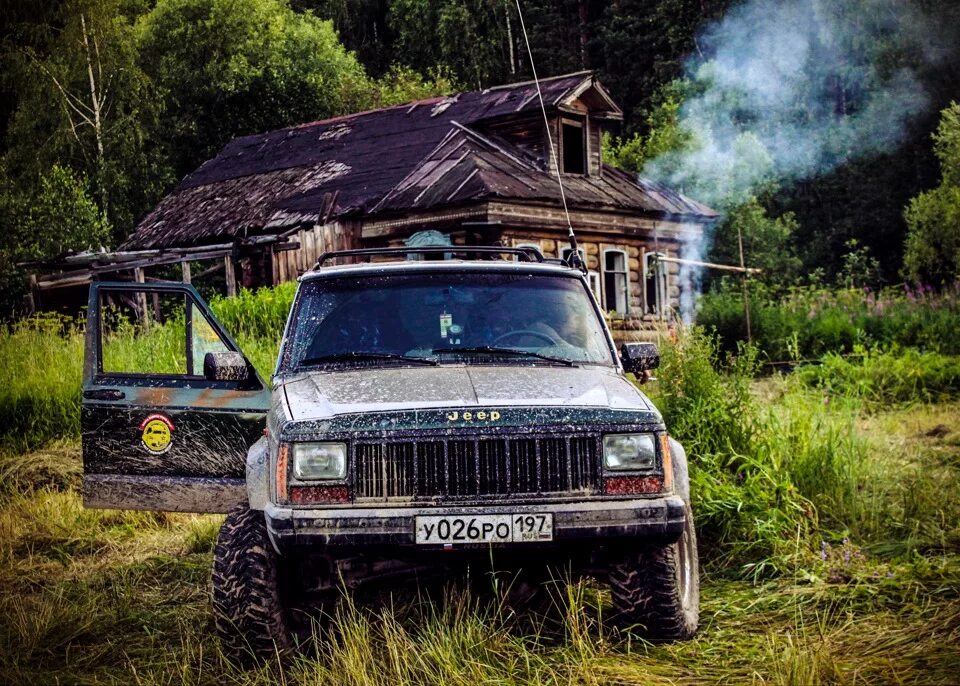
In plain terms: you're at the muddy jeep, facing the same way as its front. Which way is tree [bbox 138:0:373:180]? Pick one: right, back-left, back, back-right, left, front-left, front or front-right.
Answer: back

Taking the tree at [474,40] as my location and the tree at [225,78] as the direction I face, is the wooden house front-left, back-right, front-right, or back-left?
front-left

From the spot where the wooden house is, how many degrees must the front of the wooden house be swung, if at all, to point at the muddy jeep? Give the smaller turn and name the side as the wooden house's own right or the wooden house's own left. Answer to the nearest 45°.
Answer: approximately 45° to the wooden house's own right

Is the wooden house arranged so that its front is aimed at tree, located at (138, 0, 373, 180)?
no

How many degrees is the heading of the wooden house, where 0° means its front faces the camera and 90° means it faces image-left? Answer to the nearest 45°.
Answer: approximately 315°

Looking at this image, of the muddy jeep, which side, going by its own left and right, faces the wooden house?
back

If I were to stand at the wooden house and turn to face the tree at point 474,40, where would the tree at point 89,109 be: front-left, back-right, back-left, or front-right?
front-left

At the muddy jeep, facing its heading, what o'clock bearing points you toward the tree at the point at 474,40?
The tree is roughly at 6 o'clock from the muddy jeep.

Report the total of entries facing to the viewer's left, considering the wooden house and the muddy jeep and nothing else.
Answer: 0

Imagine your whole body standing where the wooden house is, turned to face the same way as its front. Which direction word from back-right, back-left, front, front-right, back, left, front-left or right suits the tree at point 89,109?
back

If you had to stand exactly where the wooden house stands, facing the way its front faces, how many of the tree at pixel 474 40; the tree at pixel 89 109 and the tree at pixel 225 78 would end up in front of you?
0

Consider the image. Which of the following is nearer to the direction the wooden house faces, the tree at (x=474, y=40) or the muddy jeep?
the muddy jeep

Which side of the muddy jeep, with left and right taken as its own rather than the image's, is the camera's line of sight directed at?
front

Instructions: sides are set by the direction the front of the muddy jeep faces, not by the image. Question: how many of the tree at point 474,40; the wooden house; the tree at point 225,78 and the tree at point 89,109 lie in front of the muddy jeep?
0

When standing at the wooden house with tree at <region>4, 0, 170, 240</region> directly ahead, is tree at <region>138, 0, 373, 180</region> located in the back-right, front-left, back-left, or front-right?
front-right

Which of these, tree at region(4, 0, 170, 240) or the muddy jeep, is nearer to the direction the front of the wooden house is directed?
the muddy jeep

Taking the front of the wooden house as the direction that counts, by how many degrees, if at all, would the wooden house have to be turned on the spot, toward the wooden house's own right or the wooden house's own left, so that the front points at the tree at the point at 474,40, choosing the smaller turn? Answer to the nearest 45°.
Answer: approximately 135° to the wooden house's own left
